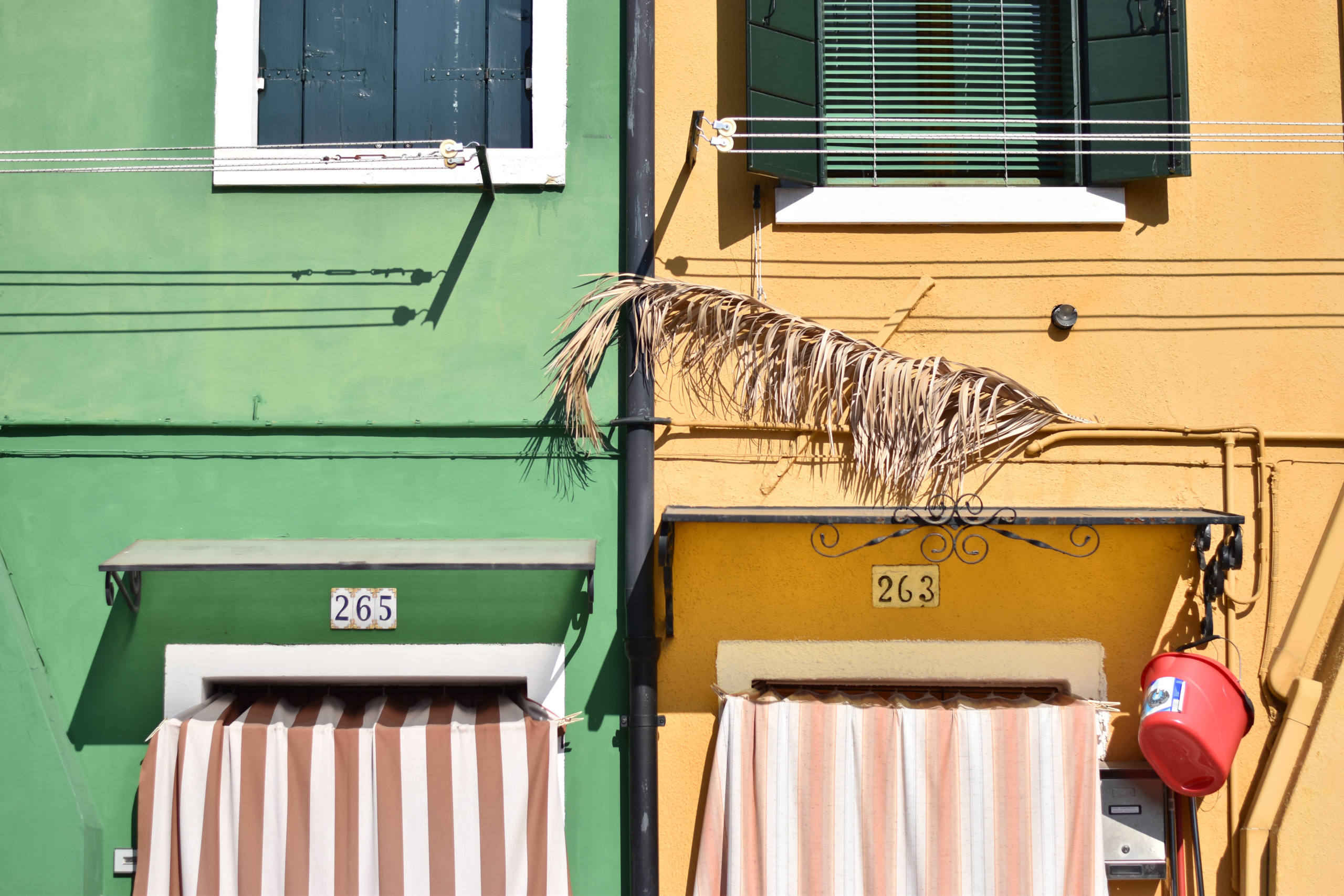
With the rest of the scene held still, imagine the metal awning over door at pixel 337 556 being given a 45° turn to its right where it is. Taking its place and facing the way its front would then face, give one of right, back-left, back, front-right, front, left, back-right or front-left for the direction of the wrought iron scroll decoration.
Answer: back-left

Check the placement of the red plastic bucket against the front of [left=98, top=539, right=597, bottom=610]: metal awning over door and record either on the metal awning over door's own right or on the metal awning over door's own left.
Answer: on the metal awning over door's own left

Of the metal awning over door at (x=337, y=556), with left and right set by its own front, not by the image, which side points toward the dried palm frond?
left

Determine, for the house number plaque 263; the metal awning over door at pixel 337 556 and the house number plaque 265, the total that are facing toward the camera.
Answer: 3

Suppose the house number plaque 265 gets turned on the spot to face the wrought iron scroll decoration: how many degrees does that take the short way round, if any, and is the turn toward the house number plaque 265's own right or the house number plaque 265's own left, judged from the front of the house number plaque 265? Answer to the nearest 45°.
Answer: approximately 90° to the house number plaque 265's own left

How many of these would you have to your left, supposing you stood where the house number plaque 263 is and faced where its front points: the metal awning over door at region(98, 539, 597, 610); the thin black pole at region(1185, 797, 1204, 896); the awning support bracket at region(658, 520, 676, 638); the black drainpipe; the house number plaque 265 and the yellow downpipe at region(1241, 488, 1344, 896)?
2

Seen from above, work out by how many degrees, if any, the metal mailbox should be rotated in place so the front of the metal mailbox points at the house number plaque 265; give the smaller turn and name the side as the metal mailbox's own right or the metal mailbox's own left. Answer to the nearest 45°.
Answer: approximately 90° to the metal mailbox's own right

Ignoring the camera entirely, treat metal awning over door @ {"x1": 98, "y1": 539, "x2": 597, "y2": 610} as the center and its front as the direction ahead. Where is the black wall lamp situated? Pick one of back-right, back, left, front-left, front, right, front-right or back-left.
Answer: left
